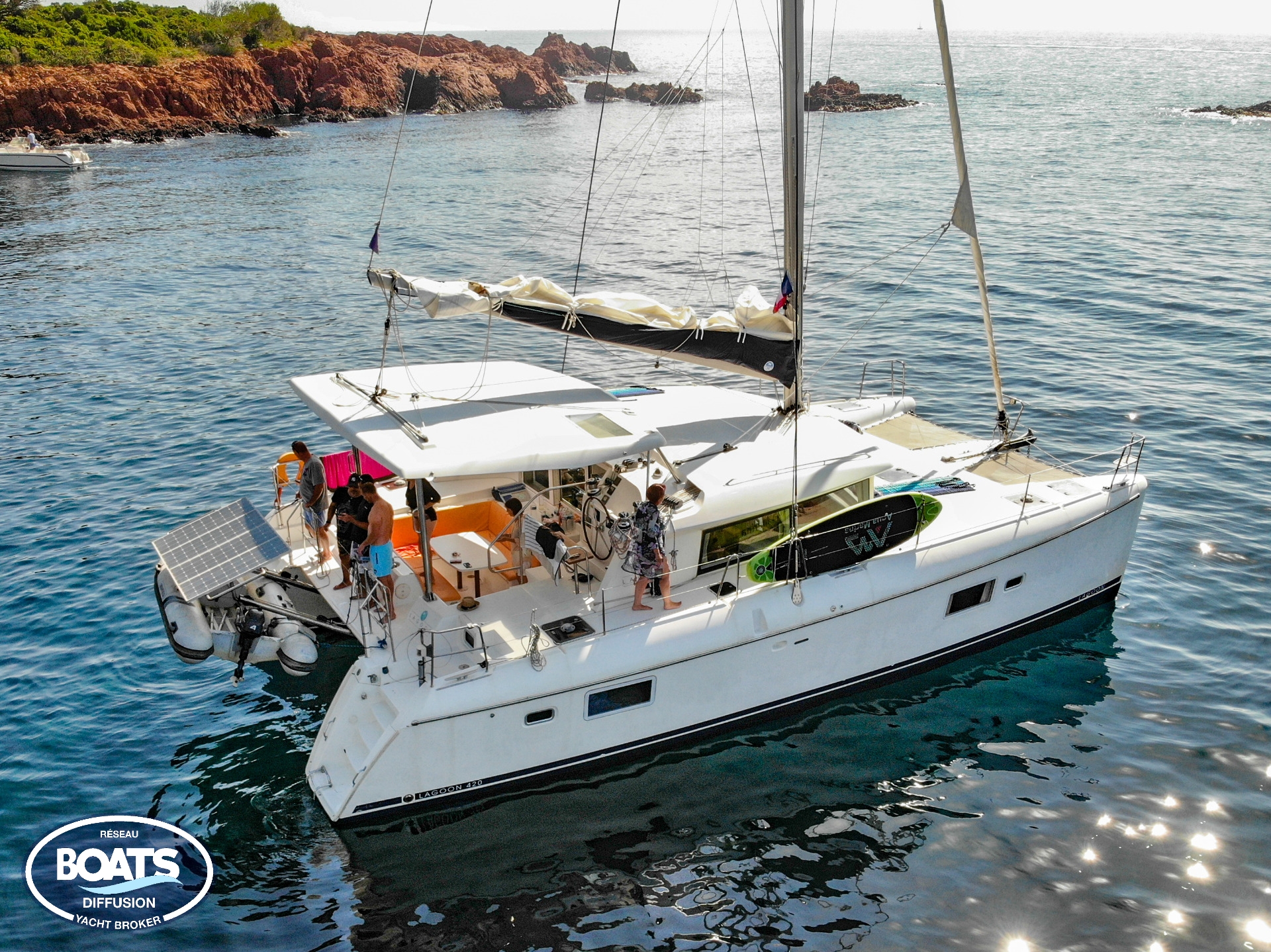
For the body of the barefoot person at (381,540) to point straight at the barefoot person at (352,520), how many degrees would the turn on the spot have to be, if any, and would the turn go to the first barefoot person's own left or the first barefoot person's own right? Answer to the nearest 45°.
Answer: approximately 45° to the first barefoot person's own right

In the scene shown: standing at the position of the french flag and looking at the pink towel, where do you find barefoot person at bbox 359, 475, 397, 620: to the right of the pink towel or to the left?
left

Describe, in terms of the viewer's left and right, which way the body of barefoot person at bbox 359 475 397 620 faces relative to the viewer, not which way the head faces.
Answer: facing to the left of the viewer

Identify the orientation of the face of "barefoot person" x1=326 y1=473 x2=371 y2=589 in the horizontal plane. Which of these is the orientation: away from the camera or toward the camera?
toward the camera

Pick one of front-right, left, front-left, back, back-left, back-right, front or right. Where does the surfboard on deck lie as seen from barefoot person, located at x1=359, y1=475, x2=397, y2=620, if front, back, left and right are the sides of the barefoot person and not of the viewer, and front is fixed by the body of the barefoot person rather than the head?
back

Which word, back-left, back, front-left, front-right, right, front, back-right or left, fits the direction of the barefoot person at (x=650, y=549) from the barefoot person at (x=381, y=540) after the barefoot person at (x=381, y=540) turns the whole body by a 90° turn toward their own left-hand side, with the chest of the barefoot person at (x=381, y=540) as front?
left

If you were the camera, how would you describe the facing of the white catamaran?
facing away from the viewer and to the right of the viewer
